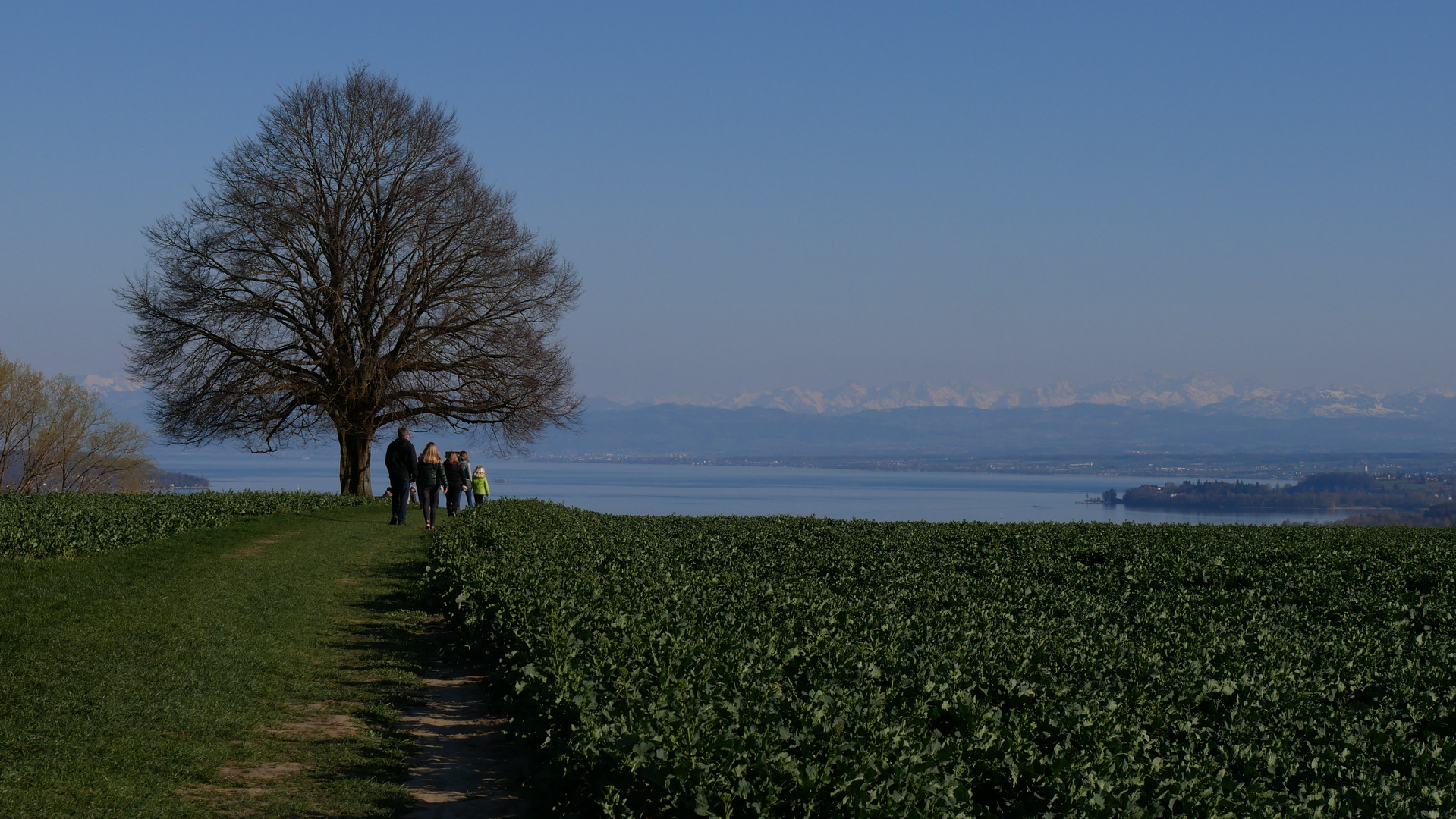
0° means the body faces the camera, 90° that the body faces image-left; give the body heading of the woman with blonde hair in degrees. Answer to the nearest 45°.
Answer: approximately 180°

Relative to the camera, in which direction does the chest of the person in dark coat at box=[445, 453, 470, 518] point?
away from the camera

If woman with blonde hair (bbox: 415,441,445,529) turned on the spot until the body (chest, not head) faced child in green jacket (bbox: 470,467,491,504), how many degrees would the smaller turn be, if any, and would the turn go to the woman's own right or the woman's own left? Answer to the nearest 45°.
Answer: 0° — they already face them

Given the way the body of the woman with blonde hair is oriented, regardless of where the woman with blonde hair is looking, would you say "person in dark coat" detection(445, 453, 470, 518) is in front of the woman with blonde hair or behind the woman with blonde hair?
in front

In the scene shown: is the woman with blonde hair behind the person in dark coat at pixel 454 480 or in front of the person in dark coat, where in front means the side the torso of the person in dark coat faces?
behind

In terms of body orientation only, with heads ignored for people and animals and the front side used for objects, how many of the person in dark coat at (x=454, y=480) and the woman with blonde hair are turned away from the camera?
2
